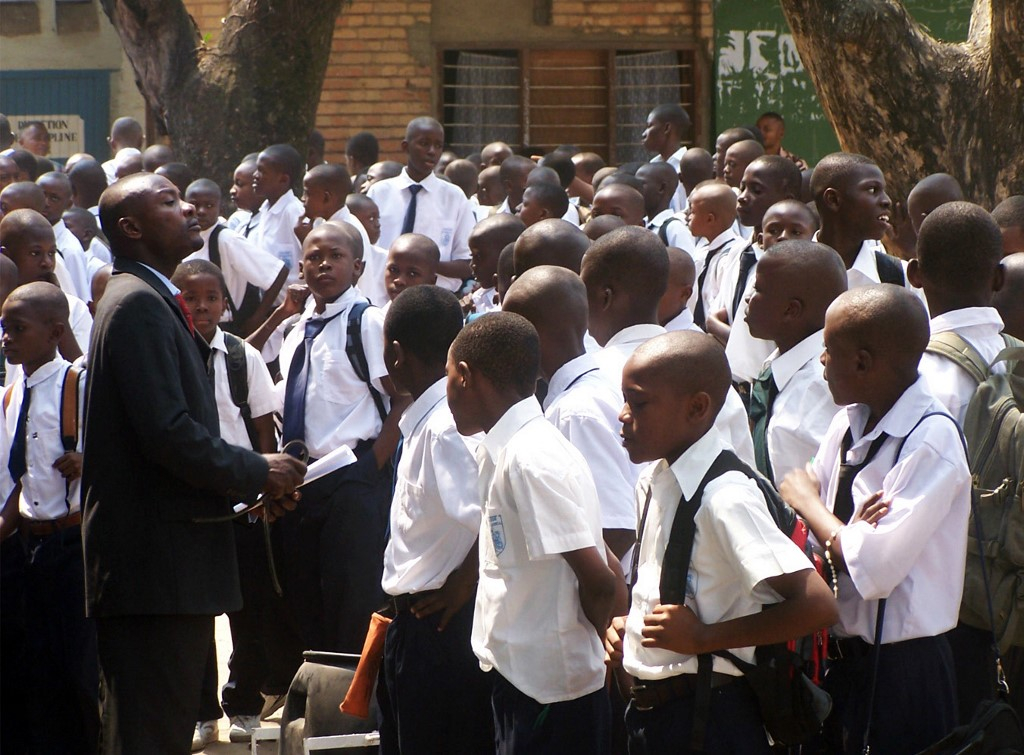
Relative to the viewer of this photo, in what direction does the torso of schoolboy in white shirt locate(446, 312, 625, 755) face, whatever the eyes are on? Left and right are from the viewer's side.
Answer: facing to the left of the viewer

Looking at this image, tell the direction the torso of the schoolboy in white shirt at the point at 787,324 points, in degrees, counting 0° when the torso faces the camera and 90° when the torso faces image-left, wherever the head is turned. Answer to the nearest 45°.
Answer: approximately 90°

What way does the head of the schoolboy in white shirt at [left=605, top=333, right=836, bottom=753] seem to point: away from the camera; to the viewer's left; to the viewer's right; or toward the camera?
to the viewer's left

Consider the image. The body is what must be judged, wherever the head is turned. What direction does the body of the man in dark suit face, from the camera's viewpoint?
to the viewer's right

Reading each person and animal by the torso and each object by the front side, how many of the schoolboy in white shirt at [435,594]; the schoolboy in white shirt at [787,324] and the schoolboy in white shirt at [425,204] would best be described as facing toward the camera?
1

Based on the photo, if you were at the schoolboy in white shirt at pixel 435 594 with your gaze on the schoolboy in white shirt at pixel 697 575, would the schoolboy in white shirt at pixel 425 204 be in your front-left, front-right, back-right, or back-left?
back-left

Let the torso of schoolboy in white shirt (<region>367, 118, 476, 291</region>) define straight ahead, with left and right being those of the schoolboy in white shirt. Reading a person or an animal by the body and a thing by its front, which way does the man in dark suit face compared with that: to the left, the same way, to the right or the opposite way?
to the left

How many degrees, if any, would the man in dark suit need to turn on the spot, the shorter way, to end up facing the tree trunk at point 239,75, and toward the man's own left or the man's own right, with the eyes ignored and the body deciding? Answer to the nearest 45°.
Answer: approximately 90° to the man's own left

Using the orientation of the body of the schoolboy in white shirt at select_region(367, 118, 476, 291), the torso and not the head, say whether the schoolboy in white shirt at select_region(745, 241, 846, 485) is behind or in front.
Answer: in front

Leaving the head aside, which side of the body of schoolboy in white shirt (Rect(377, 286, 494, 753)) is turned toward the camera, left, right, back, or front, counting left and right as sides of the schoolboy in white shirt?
left
